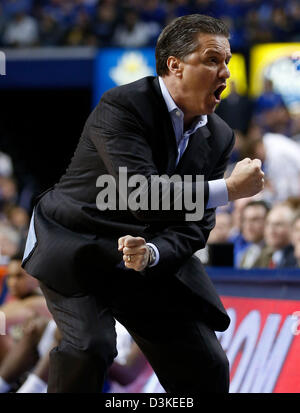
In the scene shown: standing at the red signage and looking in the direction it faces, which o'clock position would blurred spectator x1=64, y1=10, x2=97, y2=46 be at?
The blurred spectator is roughly at 5 o'clock from the red signage.

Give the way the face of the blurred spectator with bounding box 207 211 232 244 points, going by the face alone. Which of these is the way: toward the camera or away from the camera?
toward the camera

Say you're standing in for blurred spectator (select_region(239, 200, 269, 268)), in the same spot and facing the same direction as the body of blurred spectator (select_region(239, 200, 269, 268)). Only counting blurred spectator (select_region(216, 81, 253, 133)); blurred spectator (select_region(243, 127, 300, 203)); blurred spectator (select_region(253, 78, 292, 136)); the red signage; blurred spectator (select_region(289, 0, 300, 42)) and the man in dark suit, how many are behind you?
4

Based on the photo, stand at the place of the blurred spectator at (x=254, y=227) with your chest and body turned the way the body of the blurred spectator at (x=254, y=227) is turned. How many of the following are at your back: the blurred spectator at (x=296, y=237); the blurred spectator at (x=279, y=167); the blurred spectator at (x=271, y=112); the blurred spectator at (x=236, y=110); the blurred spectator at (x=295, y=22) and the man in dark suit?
4

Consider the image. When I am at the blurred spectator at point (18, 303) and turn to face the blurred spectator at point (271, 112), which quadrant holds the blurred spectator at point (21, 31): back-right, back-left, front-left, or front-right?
front-left

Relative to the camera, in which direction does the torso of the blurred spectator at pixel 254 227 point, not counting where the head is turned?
toward the camera

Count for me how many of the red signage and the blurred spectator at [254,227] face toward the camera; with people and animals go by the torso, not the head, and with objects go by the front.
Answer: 2

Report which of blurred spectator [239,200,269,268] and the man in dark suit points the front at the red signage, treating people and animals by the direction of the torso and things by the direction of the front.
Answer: the blurred spectator

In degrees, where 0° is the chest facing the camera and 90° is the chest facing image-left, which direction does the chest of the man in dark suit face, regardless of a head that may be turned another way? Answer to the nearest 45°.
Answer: approximately 315°

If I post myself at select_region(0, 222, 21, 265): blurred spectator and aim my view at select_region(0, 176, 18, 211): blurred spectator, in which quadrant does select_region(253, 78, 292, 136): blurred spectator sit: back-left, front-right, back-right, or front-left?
front-right

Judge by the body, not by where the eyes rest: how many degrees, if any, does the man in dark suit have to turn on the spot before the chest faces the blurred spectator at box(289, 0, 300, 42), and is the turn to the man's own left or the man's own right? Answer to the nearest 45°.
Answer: approximately 135° to the man's own left

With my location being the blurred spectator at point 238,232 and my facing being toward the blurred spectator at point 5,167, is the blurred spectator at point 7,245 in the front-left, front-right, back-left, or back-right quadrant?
front-left

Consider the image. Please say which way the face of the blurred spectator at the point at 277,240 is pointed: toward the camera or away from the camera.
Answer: toward the camera

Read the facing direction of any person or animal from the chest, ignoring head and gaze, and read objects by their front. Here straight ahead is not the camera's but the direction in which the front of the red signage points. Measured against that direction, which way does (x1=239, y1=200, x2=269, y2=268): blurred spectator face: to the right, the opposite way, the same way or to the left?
the same way

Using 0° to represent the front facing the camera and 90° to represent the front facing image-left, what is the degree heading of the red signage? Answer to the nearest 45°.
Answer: approximately 0°

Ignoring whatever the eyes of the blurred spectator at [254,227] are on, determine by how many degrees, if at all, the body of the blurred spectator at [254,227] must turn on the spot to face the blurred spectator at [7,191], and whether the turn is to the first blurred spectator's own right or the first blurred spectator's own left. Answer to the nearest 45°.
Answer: approximately 135° to the first blurred spectator's own right

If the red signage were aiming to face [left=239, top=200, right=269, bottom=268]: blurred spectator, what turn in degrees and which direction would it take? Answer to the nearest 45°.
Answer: approximately 180°

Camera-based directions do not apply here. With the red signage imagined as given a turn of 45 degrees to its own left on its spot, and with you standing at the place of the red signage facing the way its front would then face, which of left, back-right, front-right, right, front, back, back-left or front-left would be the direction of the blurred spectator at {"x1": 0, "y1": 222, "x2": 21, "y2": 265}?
back
